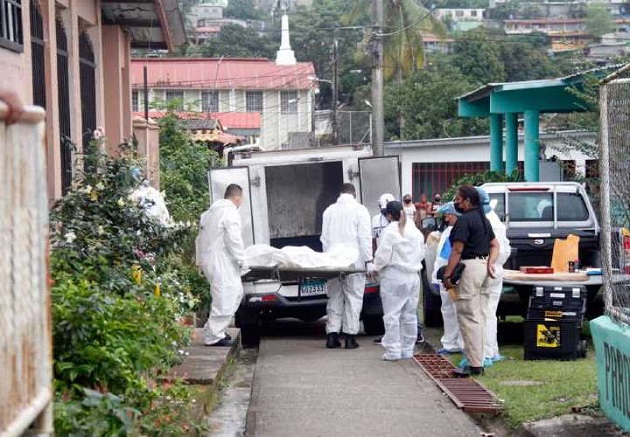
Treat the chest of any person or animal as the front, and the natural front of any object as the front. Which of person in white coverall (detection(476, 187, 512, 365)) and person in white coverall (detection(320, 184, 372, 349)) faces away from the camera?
person in white coverall (detection(320, 184, 372, 349))

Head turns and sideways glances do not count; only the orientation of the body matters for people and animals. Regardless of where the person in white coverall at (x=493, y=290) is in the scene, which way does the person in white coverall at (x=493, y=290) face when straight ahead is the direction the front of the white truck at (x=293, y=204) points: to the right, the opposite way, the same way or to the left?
to the left

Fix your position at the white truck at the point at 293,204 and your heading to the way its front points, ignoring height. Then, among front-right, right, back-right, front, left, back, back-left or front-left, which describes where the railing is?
back

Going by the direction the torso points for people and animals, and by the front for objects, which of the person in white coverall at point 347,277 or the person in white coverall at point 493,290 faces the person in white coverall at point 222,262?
the person in white coverall at point 493,290

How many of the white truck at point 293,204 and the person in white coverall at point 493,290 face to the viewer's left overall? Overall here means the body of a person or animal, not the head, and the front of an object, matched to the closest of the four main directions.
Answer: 1

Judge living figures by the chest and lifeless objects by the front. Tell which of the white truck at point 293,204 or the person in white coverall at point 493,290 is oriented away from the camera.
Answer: the white truck

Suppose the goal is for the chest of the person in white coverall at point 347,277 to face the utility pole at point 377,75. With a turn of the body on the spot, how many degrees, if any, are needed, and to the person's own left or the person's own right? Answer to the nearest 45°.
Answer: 0° — they already face it

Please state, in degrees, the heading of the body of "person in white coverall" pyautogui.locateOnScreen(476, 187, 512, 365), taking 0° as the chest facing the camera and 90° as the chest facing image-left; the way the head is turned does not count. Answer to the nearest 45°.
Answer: approximately 90°

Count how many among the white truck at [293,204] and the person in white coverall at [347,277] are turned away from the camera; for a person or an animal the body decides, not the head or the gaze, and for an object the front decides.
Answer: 2

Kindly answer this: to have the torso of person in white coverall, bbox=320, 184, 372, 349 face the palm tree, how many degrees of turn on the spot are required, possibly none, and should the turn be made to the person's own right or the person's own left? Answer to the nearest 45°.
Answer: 0° — they already face it

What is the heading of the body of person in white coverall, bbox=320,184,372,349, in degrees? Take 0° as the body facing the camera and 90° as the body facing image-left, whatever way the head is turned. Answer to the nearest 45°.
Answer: approximately 180°

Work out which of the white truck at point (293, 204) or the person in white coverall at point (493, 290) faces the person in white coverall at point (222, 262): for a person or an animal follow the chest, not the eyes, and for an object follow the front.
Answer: the person in white coverall at point (493, 290)

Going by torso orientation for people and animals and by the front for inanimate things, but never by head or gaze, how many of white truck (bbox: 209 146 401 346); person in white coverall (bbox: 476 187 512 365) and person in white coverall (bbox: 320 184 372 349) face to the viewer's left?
1

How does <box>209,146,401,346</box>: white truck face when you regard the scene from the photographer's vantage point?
facing away from the viewer

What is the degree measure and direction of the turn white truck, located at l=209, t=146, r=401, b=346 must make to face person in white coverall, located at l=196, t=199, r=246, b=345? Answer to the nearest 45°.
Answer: approximately 180°
